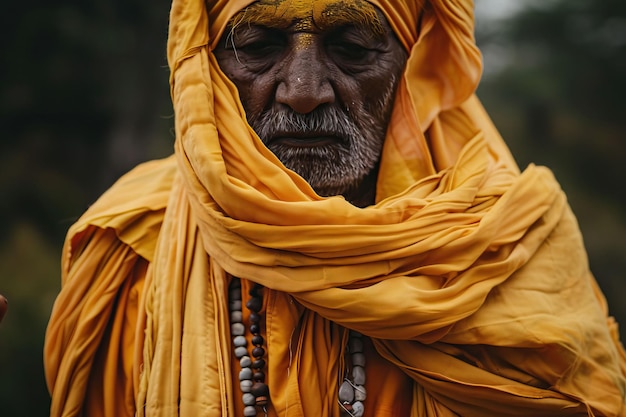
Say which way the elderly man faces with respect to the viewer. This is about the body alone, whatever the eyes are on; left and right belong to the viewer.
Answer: facing the viewer

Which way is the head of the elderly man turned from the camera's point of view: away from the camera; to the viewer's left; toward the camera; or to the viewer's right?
toward the camera
